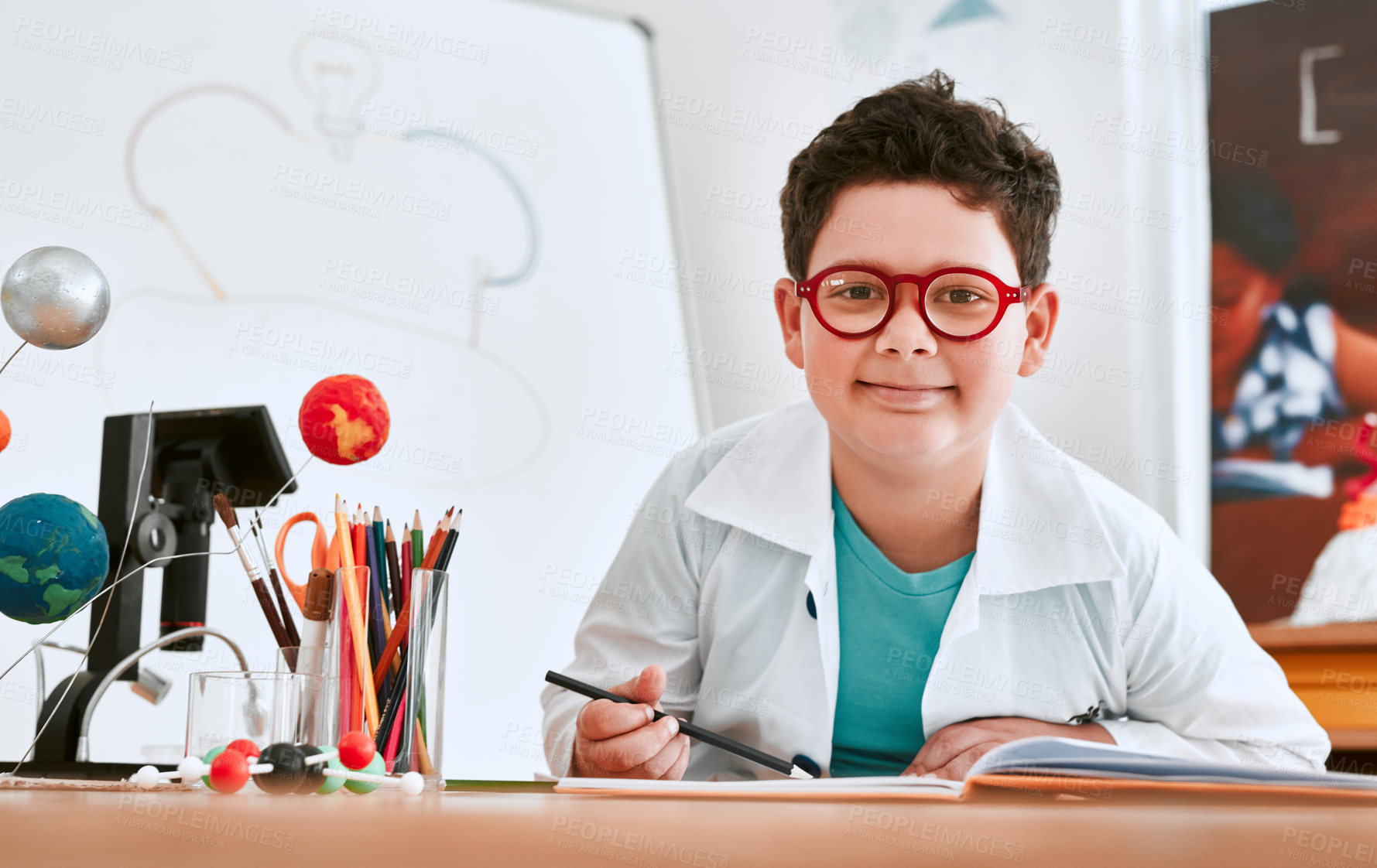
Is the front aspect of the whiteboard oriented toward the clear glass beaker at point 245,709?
yes

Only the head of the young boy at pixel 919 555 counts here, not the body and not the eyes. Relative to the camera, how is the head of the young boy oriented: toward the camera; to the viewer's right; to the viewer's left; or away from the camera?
toward the camera

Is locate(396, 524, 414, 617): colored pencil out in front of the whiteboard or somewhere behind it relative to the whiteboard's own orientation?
in front

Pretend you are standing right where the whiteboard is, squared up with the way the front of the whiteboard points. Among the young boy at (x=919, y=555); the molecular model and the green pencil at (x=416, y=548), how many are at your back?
0

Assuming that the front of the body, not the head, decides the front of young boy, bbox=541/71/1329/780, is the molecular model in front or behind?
in front

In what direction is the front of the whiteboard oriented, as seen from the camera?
facing the viewer

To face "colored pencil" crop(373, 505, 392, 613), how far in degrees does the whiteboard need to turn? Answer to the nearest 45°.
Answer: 0° — it already faces it

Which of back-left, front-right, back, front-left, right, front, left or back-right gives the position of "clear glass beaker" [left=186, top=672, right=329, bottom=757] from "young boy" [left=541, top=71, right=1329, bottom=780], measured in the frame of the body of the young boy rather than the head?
front-right

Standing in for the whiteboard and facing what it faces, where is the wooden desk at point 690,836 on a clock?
The wooden desk is roughly at 12 o'clock from the whiteboard.

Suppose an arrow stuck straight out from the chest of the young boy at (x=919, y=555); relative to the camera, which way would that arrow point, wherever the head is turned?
toward the camera

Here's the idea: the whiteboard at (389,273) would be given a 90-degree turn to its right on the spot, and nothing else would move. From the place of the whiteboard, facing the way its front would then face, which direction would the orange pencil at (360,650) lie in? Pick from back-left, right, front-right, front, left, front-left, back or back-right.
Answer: left

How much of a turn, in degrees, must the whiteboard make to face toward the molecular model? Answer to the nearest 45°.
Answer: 0° — it already faces it

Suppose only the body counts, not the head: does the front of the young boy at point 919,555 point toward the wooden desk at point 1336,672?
no

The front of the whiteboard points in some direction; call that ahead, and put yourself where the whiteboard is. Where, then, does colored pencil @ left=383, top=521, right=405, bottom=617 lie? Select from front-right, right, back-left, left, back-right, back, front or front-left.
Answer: front

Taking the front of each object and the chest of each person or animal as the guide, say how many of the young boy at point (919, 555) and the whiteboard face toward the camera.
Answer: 2

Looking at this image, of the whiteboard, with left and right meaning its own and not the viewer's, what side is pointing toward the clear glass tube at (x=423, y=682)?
front
